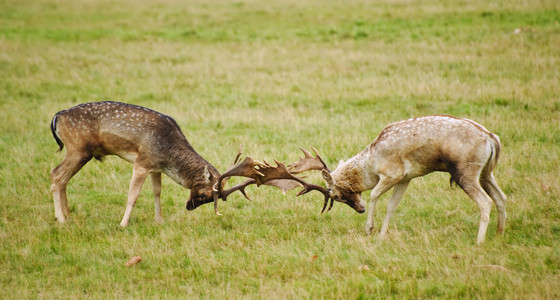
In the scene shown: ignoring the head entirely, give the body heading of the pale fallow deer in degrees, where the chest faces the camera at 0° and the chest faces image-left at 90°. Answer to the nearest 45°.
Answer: approximately 90°
